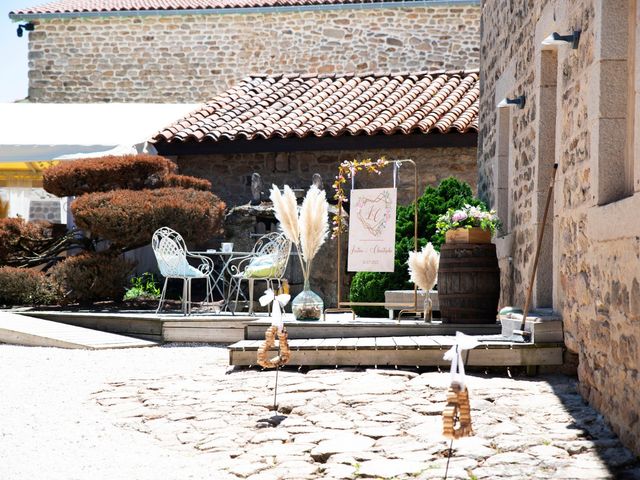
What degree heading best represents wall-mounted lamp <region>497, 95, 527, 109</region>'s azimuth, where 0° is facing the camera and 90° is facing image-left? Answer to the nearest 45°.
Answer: approximately 90°

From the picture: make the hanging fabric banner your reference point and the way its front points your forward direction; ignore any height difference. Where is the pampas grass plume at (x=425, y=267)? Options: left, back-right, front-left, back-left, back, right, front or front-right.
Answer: front-left

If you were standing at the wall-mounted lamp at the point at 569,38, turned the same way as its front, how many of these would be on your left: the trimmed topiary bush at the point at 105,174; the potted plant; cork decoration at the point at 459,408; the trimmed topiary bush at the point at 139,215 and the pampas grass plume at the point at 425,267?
1

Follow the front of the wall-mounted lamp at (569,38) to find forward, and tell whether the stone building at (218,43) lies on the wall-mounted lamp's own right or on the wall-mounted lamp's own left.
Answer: on the wall-mounted lamp's own right

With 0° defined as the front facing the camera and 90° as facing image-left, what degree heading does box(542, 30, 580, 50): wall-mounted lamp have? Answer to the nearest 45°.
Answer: approximately 90°

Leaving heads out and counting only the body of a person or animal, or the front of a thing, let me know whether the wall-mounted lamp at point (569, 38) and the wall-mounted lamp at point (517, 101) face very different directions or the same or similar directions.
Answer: same or similar directions

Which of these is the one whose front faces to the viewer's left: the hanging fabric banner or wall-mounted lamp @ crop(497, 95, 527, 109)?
the wall-mounted lamp

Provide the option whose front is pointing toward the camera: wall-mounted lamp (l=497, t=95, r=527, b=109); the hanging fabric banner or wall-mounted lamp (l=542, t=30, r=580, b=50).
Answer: the hanging fabric banner

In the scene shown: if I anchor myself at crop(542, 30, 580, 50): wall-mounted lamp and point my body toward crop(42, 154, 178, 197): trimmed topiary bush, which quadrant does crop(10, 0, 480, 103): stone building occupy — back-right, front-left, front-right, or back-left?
front-right

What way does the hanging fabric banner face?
toward the camera

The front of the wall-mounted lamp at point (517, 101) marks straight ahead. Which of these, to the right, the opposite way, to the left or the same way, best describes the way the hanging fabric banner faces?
to the left

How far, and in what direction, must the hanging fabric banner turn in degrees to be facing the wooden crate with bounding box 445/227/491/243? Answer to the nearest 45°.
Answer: approximately 45° to its left

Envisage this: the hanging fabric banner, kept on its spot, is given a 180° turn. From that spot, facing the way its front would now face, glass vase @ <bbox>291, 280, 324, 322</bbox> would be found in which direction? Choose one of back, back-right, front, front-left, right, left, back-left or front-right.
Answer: back-left

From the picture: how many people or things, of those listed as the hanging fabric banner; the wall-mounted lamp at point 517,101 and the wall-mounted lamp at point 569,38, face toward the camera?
1
